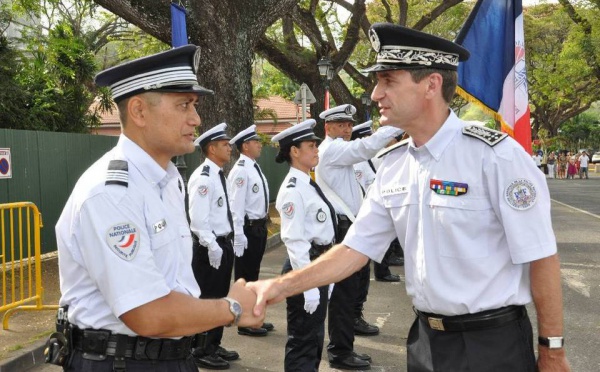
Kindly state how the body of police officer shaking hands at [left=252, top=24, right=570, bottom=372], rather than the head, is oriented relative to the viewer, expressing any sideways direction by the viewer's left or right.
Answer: facing the viewer and to the left of the viewer

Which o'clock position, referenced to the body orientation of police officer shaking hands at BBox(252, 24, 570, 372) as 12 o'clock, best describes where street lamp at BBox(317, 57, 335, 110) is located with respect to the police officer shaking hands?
The street lamp is roughly at 4 o'clock from the police officer shaking hands.

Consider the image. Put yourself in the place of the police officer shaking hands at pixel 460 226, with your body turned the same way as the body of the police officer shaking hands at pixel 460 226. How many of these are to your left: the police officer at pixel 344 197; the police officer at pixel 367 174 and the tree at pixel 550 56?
0

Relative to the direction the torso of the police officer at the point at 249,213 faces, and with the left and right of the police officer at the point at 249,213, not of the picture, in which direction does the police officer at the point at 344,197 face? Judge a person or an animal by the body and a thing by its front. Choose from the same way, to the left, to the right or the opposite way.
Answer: the same way

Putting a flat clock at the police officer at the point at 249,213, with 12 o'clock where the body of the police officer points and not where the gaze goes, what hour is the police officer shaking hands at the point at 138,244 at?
The police officer shaking hands is roughly at 3 o'clock from the police officer.

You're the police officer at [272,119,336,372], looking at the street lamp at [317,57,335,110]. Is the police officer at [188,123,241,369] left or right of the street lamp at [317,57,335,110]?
left

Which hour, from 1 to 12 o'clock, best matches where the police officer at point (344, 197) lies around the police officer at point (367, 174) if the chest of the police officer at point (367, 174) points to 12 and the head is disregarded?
the police officer at point (344, 197) is roughly at 3 o'clock from the police officer at point (367, 174).

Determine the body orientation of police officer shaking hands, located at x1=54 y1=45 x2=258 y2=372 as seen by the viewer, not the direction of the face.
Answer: to the viewer's right

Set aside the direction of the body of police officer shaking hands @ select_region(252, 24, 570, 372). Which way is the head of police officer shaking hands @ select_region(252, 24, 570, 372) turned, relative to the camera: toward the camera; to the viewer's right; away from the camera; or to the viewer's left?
to the viewer's left
